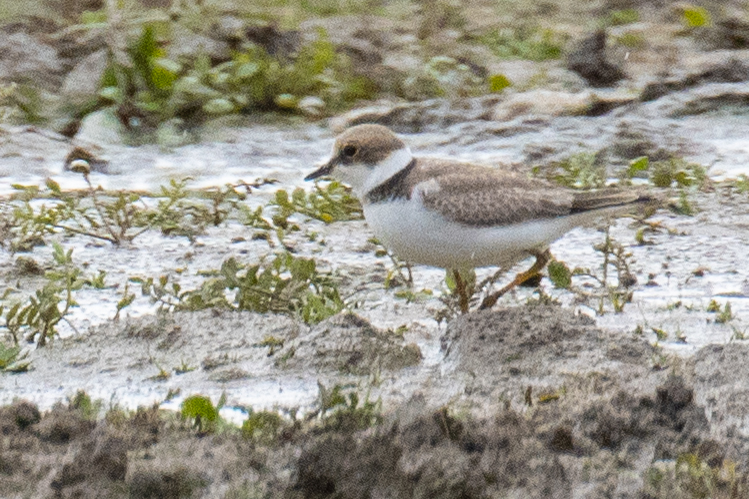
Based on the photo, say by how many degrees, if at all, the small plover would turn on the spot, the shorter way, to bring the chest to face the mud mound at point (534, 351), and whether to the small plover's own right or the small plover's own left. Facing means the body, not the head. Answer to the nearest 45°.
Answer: approximately 135° to the small plover's own left

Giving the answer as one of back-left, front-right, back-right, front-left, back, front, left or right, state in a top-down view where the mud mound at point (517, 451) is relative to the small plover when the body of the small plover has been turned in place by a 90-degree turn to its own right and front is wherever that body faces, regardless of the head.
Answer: back

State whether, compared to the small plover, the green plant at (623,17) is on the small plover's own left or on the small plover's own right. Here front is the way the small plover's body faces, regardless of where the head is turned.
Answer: on the small plover's own right

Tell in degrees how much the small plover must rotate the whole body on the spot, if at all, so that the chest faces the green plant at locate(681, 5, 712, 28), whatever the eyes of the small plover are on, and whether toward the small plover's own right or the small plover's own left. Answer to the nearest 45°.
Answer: approximately 90° to the small plover's own right

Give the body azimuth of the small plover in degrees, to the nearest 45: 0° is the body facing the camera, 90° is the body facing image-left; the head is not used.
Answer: approximately 90°

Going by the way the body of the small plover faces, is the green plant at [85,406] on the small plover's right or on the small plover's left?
on the small plover's left

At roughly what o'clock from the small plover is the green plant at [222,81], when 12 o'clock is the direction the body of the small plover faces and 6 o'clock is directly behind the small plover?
The green plant is roughly at 2 o'clock from the small plover.

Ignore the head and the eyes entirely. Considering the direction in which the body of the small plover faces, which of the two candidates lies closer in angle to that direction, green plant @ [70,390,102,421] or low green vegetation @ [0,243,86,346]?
the low green vegetation

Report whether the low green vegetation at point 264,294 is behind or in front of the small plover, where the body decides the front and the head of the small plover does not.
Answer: in front

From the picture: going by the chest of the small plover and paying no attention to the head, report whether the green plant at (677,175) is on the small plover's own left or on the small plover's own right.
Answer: on the small plover's own right

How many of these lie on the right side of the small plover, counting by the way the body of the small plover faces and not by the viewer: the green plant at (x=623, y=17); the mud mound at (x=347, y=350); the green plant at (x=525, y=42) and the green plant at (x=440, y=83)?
3

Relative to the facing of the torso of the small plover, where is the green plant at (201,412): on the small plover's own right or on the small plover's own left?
on the small plover's own left

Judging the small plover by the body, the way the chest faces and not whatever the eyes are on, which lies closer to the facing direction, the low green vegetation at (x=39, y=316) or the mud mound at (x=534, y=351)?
the low green vegetation

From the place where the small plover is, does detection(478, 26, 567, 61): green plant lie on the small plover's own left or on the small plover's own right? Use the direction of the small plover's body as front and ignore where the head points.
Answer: on the small plover's own right

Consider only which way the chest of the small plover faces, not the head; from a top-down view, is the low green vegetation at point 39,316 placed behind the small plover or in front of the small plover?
in front

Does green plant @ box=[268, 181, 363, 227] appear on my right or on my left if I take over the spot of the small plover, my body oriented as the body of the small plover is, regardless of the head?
on my right

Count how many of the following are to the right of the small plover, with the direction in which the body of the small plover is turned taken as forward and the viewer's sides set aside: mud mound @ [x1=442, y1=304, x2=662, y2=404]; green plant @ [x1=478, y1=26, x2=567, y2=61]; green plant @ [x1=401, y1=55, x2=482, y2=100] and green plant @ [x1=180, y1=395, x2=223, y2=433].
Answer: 2

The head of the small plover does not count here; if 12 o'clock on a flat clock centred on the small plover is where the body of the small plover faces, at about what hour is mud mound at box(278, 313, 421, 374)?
The mud mound is roughly at 10 o'clock from the small plover.
